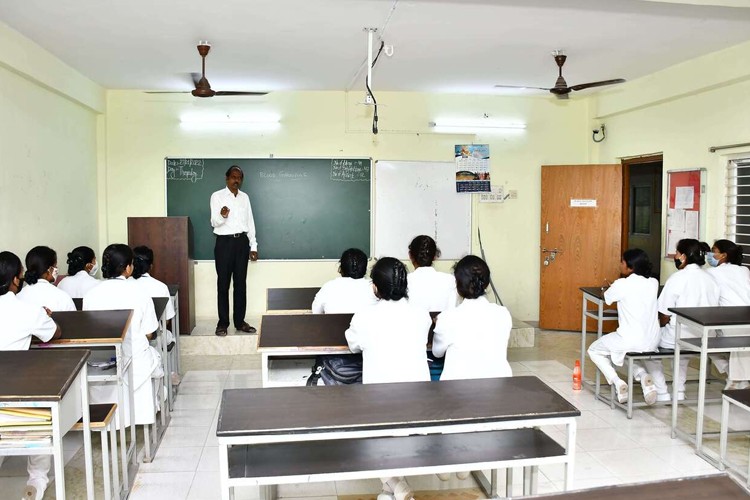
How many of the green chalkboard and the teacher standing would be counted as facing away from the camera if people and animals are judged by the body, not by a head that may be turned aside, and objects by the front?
0

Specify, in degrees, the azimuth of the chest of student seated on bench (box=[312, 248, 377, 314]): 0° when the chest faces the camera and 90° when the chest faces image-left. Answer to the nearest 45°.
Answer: approximately 180°

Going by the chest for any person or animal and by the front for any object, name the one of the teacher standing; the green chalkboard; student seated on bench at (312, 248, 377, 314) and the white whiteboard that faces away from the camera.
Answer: the student seated on bench

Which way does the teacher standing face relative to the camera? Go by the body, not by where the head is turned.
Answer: toward the camera

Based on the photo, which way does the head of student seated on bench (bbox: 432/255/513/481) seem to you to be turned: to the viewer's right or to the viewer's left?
to the viewer's left

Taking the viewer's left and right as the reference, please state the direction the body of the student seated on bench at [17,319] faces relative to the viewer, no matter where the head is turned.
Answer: facing away from the viewer and to the right of the viewer

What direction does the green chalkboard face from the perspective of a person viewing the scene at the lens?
facing the viewer

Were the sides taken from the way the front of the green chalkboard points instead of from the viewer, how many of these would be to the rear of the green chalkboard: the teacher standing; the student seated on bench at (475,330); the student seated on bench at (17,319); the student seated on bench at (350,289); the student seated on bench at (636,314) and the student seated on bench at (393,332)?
0

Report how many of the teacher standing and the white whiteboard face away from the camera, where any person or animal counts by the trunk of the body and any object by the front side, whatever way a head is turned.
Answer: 0

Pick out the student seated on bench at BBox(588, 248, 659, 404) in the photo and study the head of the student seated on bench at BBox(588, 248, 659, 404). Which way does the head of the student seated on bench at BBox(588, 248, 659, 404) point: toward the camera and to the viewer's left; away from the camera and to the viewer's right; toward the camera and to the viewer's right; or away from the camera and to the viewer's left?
away from the camera and to the viewer's left

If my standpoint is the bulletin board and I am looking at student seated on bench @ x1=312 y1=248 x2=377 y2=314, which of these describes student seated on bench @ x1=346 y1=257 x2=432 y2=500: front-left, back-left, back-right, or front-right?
front-left

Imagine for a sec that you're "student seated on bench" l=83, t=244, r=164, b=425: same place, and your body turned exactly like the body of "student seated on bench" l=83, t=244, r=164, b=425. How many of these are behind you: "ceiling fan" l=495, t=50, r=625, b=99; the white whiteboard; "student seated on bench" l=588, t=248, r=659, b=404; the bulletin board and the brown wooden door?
0

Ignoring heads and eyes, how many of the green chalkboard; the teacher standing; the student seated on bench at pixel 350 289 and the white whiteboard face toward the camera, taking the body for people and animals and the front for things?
3

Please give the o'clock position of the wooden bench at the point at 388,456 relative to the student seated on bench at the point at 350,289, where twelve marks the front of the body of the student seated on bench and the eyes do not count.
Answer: The wooden bench is roughly at 6 o'clock from the student seated on bench.

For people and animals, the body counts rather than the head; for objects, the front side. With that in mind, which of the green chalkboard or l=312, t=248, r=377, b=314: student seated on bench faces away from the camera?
the student seated on bench

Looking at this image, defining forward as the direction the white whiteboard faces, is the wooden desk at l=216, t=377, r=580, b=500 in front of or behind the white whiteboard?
in front

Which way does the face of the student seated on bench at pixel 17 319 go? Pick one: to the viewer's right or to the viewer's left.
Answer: to the viewer's right

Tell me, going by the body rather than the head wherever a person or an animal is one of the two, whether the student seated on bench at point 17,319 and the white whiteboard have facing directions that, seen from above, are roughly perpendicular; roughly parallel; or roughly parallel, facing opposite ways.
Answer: roughly parallel, facing opposite ways

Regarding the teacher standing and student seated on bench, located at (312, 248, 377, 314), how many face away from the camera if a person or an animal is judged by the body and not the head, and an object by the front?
1

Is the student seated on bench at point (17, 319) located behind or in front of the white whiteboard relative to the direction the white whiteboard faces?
in front

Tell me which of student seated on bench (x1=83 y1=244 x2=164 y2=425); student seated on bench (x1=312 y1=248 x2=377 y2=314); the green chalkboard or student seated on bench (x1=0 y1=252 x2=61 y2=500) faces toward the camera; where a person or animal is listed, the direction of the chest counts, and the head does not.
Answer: the green chalkboard
